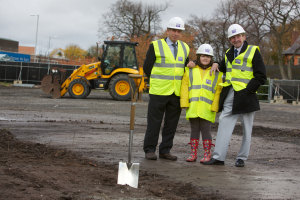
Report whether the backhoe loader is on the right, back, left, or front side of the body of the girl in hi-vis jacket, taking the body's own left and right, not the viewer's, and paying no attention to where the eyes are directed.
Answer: back

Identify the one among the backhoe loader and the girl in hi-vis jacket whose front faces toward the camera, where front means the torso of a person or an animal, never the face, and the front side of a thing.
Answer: the girl in hi-vis jacket

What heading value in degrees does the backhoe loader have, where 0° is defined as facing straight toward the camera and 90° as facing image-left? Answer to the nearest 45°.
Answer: approximately 90°

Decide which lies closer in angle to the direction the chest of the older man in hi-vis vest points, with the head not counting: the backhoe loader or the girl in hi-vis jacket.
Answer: the girl in hi-vis jacket

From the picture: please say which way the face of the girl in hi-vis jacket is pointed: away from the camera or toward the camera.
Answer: toward the camera

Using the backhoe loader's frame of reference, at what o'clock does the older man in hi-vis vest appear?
The older man in hi-vis vest is roughly at 9 o'clock from the backhoe loader.

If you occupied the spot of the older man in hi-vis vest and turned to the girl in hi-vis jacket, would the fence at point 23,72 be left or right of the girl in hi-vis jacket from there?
right

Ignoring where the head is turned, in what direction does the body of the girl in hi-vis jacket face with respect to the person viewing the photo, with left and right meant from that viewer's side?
facing the viewer

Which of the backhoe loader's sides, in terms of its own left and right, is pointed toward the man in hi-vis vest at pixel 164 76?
left

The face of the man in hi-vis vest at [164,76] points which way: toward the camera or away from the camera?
toward the camera

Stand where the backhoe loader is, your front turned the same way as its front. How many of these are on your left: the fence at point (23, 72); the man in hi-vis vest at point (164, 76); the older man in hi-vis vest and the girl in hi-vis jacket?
3

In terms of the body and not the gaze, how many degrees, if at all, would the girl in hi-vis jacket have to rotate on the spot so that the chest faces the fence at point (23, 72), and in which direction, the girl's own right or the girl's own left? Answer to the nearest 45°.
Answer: approximately 135° to the girl's own right

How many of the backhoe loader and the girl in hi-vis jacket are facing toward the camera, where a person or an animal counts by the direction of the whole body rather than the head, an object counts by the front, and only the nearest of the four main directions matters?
1

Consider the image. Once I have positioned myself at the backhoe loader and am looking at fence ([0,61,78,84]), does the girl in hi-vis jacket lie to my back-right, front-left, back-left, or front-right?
back-left

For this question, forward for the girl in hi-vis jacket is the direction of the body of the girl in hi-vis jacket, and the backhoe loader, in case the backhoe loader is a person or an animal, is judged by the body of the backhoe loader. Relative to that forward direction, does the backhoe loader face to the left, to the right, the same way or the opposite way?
to the right
